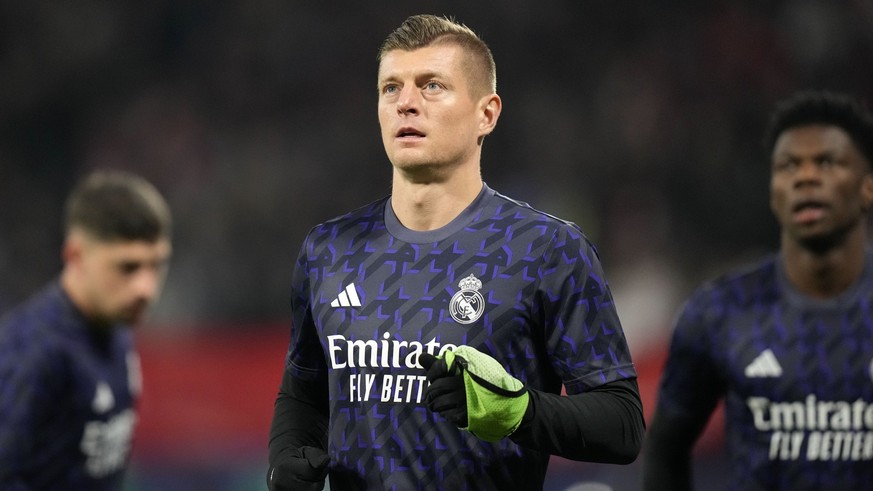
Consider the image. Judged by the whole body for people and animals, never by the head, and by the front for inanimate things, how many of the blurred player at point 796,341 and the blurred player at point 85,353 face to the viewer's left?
0

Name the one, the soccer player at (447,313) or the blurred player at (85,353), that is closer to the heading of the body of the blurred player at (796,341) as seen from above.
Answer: the soccer player

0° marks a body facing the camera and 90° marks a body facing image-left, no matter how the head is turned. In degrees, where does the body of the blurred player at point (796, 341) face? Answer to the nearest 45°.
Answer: approximately 0°

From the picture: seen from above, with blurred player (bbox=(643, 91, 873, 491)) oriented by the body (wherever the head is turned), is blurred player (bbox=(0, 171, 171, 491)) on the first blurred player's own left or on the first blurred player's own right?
on the first blurred player's own right

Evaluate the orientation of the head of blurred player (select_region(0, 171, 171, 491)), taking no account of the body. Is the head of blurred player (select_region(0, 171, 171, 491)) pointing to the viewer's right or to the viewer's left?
to the viewer's right

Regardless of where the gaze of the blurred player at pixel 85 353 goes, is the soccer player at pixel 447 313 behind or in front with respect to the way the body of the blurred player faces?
in front

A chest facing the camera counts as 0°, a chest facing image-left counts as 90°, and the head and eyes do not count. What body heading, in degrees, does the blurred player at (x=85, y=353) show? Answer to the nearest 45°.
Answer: approximately 315°
